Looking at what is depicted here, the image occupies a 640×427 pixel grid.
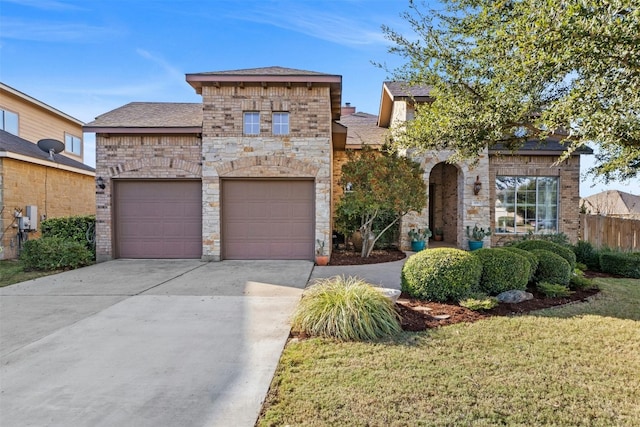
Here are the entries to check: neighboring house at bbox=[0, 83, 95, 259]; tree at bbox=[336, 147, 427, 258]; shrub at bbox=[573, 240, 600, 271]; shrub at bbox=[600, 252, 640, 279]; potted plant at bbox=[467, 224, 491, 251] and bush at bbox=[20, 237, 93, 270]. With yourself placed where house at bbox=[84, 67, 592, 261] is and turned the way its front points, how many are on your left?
4

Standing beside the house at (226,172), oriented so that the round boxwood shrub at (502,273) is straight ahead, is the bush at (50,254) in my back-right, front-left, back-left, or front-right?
back-right

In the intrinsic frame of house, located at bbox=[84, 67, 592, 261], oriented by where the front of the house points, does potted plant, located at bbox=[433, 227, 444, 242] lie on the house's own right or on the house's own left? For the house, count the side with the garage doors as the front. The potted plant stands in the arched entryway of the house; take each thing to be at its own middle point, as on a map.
on the house's own left

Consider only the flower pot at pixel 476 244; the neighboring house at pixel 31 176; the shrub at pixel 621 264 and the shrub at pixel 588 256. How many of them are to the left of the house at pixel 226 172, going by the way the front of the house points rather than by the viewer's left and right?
3

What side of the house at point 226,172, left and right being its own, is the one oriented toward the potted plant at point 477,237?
left

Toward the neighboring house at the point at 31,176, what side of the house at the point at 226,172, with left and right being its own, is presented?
right

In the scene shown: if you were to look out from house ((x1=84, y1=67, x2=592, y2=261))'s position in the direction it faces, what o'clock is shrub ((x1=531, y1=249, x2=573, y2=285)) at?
The shrub is roughly at 10 o'clock from the house.

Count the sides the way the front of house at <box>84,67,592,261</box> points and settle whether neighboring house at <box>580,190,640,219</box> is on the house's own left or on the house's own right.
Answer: on the house's own left

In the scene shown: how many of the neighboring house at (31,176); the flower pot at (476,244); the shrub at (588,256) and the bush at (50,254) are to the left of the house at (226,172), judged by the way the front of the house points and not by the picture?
2

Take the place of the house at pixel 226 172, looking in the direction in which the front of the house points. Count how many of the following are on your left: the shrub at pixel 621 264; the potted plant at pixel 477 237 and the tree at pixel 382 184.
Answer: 3

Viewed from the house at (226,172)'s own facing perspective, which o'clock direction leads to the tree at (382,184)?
The tree is roughly at 9 o'clock from the house.

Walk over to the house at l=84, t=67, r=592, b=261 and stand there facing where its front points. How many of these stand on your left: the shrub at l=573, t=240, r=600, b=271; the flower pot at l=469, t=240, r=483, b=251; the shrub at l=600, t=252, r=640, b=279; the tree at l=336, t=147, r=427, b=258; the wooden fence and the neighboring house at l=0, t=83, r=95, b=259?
5

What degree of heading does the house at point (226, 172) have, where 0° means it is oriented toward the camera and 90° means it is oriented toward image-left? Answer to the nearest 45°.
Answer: approximately 0°

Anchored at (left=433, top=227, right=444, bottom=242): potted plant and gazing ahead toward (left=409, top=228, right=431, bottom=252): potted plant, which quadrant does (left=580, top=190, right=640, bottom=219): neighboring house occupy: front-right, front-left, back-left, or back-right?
back-left

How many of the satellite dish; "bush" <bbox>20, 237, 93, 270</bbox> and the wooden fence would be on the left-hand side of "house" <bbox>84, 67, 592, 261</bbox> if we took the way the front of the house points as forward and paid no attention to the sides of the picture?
1

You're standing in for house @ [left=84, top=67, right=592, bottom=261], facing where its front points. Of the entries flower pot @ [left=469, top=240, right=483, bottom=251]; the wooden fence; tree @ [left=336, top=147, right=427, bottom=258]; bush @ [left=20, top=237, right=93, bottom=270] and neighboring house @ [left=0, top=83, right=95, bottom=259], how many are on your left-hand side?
3
